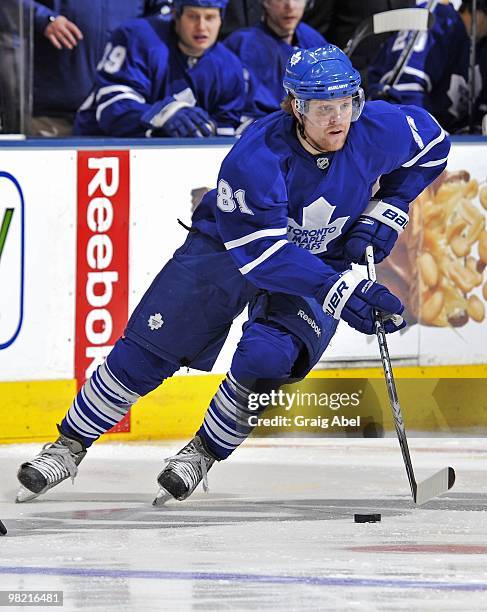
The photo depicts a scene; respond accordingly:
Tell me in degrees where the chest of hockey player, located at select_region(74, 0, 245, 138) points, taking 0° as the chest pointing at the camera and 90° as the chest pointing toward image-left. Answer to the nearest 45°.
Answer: approximately 315°

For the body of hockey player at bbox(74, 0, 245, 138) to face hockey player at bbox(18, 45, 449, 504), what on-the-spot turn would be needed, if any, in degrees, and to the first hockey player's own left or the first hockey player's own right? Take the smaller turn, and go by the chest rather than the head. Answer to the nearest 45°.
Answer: approximately 45° to the first hockey player's own right
